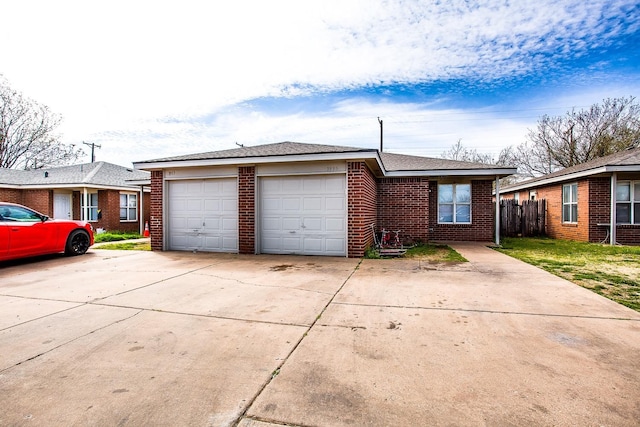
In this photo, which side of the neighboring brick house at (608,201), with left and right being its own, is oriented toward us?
front

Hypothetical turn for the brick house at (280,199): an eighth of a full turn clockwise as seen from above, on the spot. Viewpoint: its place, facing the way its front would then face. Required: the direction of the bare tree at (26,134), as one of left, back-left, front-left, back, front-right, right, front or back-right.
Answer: right

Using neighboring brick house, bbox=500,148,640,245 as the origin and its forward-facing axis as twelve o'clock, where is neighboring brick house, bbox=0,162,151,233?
neighboring brick house, bbox=0,162,151,233 is roughly at 2 o'clock from neighboring brick house, bbox=500,148,640,245.

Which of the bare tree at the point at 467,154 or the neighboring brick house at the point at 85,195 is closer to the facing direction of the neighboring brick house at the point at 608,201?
the neighboring brick house

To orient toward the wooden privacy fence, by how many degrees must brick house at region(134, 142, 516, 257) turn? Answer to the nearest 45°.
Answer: approximately 135° to its left

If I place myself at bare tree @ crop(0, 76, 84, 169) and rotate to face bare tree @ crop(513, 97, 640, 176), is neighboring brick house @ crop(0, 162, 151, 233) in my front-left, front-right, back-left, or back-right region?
front-right

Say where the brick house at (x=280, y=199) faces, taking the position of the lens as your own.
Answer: facing the viewer

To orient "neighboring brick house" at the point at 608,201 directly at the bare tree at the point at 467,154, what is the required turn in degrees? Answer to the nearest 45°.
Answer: approximately 135° to its right

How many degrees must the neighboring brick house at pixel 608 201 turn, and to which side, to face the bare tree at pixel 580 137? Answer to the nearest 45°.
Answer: approximately 180°

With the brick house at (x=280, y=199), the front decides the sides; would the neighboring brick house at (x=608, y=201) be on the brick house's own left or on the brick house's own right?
on the brick house's own left
